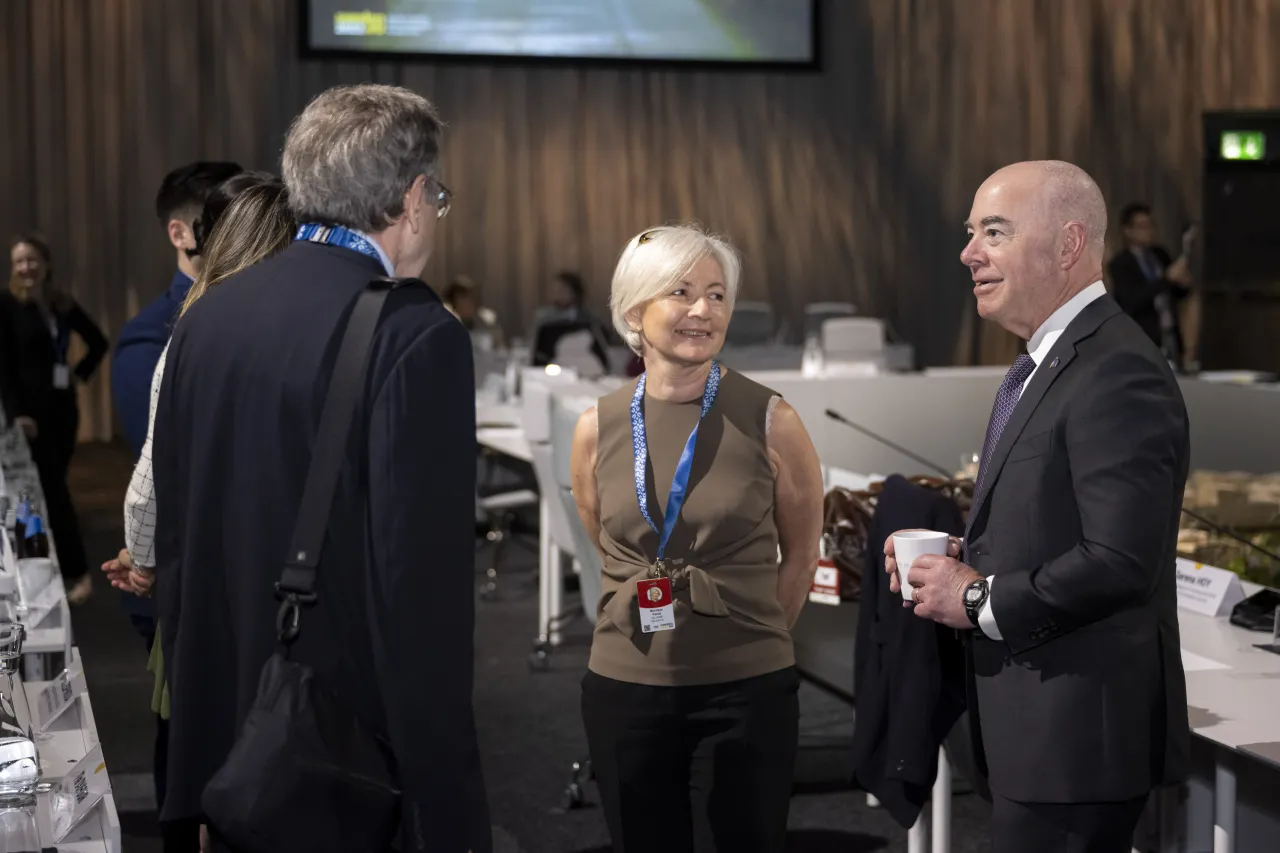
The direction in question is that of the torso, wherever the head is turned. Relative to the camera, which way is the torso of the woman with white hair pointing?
toward the camera

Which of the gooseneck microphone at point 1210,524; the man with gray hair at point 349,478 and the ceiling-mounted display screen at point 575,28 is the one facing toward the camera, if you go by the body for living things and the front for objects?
the ceiling-mounted display screen

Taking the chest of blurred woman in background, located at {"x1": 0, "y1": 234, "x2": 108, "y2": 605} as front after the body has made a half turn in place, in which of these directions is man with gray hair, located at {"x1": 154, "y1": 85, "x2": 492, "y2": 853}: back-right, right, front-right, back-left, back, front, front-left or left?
back

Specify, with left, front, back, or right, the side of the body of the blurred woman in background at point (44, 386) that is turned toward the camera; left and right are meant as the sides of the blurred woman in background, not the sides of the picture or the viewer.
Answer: front

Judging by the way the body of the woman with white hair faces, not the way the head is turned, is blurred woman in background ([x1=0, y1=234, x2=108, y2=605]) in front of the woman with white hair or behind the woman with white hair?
behind

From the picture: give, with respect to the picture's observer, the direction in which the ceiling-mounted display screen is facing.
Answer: facing the viewer

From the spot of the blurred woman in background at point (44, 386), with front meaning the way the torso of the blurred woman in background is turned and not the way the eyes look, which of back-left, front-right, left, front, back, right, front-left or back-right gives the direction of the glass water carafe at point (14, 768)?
front

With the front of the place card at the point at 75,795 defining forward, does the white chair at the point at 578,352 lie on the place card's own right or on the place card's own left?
on the place card's own left

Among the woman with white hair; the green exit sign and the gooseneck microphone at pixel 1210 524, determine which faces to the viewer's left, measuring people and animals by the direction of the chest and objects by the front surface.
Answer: the gooseneck microphone

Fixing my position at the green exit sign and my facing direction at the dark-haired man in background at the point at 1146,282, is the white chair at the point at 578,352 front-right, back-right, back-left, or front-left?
front-right

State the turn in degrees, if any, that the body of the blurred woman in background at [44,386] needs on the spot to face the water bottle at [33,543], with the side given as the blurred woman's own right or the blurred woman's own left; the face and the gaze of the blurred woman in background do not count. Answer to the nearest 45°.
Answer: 0° — they already face it

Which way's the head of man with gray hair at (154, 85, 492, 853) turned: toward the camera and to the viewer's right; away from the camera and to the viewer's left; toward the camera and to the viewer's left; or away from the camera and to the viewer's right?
away from the camera and to the viewer's right

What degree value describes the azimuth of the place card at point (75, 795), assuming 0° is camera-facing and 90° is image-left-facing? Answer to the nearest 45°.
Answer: approximately 315°

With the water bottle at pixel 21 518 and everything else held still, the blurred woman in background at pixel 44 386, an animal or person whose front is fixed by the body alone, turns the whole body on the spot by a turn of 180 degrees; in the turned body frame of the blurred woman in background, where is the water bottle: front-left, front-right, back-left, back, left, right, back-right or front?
back

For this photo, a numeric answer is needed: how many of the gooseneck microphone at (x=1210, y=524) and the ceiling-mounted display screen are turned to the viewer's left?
1
